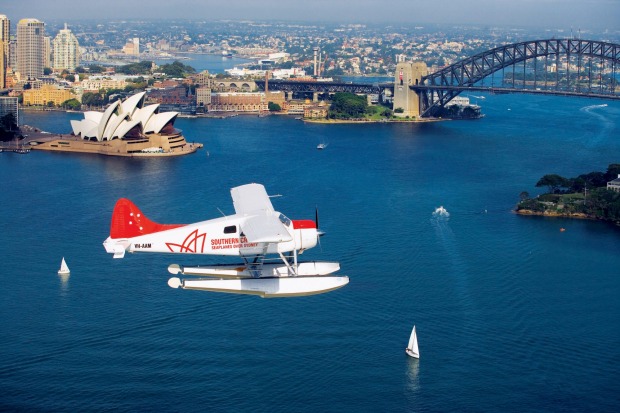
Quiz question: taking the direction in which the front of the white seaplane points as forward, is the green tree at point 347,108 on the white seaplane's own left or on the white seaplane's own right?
on the white seaplane's own left

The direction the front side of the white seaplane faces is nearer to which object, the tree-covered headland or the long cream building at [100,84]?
the tree-covered headland

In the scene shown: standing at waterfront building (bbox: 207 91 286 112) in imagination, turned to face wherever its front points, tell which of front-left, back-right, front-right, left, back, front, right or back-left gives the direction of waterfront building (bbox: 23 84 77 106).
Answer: right

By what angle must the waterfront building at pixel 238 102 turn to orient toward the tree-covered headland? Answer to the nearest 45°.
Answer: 0° — it already faces it

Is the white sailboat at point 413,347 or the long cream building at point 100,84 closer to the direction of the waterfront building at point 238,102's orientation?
the white sailboat

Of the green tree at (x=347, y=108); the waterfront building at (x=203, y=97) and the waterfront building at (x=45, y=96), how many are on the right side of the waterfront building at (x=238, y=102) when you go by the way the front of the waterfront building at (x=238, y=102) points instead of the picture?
2

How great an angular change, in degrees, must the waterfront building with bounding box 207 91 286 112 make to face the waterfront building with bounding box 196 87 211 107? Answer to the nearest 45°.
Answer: approximately 90° to its right

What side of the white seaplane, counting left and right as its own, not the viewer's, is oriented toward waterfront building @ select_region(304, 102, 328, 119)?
left

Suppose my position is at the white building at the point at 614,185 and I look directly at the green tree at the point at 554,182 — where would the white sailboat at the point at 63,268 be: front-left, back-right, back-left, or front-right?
front-left

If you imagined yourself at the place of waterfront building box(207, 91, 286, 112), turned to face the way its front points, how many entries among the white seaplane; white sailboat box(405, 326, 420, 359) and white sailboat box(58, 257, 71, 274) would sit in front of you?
3

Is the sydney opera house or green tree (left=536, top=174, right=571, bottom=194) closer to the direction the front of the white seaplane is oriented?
the green tree

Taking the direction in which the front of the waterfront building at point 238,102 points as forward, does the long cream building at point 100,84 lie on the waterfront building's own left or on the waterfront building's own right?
on the waterfront building's own right

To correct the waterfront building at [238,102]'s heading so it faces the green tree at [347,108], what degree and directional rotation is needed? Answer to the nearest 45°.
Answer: approximately 45° to its left

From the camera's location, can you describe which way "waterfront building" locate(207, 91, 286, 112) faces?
facing the viewer

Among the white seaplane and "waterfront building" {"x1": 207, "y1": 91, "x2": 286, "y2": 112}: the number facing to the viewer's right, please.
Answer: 1

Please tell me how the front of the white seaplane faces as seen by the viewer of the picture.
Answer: facing to the right of the viewer

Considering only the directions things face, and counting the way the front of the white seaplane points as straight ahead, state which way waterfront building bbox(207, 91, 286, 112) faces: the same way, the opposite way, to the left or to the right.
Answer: to the right
